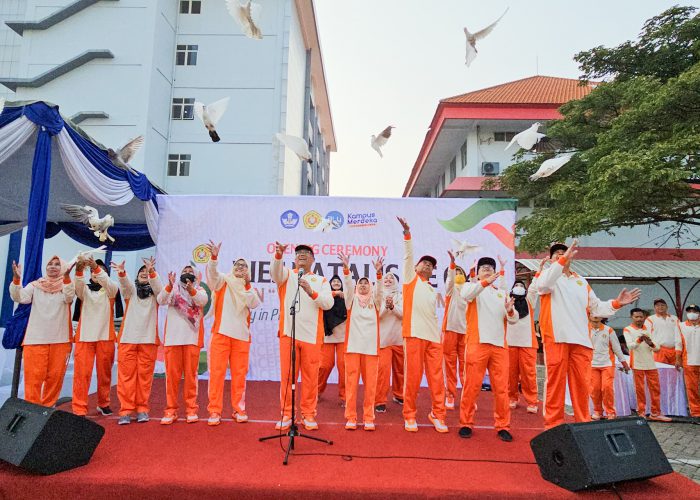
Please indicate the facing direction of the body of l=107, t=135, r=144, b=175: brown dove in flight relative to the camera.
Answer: to the viewer's left

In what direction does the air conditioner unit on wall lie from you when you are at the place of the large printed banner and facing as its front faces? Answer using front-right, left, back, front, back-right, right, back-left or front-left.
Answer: back-left

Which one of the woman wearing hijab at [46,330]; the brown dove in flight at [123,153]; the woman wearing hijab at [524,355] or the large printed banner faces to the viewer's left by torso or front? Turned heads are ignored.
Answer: the brown dove in flight

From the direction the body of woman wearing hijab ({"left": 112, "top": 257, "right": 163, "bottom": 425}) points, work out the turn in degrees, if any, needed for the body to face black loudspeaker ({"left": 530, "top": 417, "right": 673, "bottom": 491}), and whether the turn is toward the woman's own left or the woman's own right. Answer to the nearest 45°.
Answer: approximately 45° to the woman's own left

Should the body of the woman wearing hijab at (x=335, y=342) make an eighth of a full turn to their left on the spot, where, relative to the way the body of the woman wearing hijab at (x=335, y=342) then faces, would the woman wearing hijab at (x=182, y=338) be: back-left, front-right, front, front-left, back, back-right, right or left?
right

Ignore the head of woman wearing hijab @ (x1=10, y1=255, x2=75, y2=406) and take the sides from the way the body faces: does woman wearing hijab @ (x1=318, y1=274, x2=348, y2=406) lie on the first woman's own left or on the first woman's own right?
on the first woman's own left

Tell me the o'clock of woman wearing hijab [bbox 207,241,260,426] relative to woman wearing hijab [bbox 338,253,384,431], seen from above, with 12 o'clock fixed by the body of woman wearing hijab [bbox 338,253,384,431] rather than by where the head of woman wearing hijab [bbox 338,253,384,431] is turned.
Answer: woman wearing hijab [bbox 207,241,260,426] is roughly at 3 o'clock from woman wearing hijab [bbox 338,253,384,431].

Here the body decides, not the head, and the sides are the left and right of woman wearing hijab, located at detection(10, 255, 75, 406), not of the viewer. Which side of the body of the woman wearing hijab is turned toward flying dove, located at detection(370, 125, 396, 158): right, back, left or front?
left
